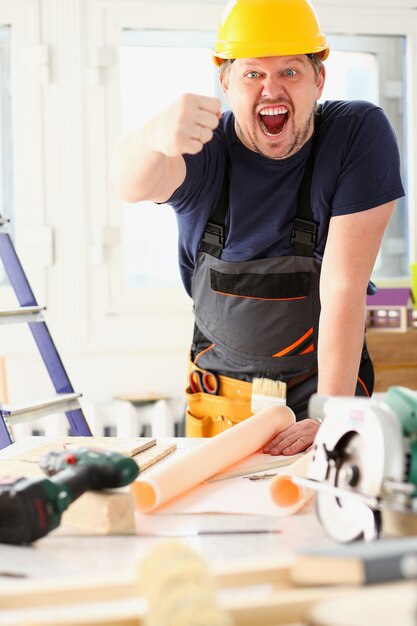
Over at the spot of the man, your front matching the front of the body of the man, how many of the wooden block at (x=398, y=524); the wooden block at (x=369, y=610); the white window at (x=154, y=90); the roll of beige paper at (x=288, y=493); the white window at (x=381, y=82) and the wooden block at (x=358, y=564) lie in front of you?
4

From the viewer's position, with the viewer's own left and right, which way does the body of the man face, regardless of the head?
facing the viewer

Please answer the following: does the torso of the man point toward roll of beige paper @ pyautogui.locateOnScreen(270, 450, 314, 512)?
yes

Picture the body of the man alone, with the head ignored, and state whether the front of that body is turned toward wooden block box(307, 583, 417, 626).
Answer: yes

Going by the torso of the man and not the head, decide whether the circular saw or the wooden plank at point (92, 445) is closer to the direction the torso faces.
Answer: the circular saw

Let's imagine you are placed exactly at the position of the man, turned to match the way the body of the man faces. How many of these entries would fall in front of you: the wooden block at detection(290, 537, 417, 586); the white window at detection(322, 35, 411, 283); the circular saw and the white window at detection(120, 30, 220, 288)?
2

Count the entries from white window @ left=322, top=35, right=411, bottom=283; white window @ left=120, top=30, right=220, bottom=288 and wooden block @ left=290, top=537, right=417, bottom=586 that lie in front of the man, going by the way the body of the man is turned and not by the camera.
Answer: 1

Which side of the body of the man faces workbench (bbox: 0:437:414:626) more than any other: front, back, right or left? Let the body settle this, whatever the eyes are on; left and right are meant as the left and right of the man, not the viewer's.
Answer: front

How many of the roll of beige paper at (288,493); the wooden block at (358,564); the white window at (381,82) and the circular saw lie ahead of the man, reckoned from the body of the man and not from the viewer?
3

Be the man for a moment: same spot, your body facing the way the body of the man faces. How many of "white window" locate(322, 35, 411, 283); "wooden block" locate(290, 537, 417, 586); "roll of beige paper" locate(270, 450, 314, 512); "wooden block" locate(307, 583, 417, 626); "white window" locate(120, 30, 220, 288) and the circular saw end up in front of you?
4

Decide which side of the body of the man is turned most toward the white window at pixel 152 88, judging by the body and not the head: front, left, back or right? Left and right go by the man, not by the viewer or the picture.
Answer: back

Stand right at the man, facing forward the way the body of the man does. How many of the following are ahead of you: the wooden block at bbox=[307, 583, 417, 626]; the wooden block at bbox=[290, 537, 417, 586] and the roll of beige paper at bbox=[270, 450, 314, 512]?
3

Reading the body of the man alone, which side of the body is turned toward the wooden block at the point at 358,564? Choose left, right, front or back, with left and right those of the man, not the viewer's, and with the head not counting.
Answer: front
